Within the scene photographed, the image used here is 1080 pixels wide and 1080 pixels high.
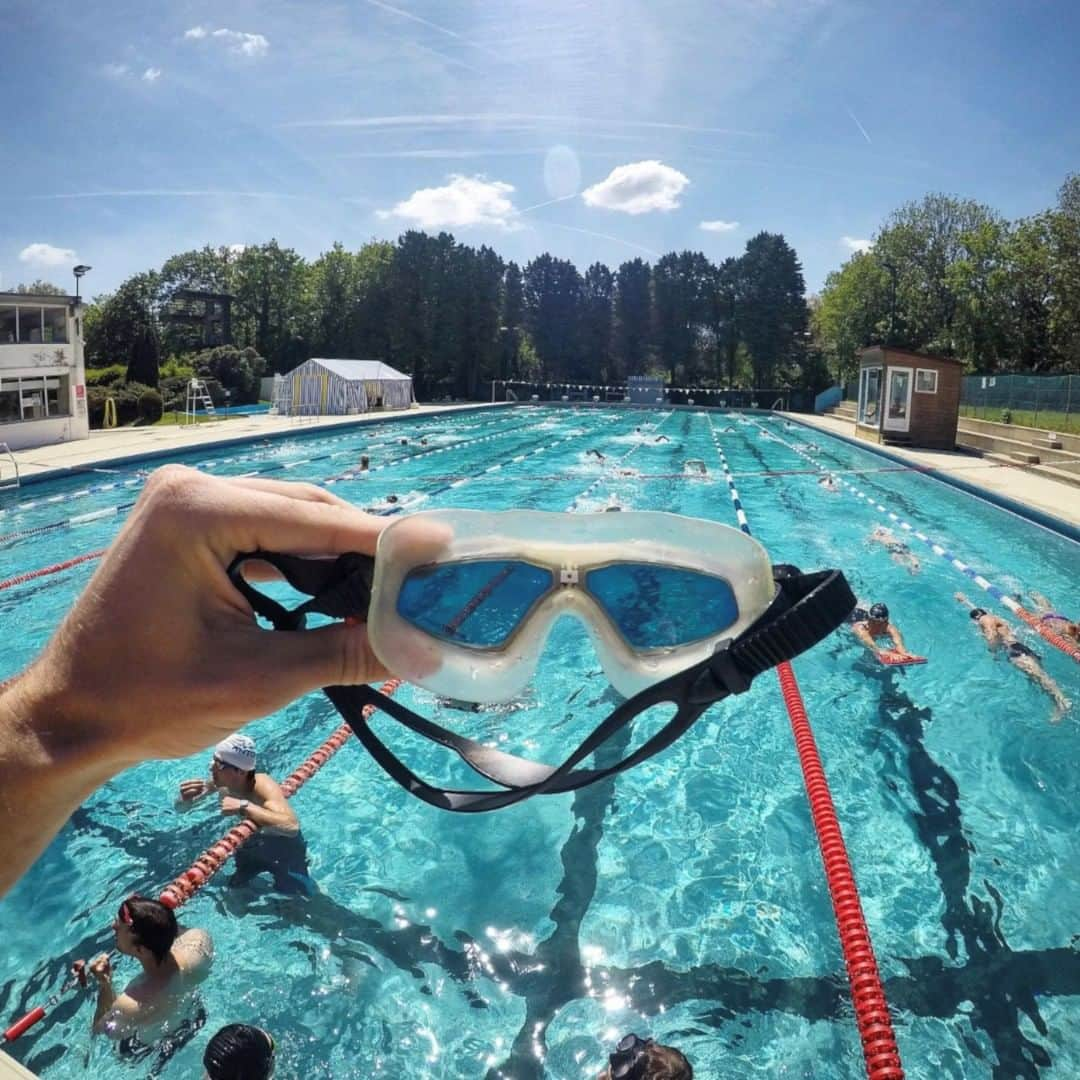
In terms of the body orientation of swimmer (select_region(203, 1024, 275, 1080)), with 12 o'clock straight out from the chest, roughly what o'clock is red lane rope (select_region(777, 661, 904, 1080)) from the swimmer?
The red lane rope is roughly at 3 o'clock from the swimmer.

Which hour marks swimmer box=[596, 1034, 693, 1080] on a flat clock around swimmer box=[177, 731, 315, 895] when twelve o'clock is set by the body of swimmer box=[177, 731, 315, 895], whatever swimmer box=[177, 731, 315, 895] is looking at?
swimmer box=[596, 1034, 693, 1080] is roughly at 8 o'clock from swimmer box=[177, 731, 315, 895].

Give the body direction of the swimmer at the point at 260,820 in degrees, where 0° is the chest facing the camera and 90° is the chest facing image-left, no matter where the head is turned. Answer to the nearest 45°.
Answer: approximately 90°

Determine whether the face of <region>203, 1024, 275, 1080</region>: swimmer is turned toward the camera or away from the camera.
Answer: away from the camera

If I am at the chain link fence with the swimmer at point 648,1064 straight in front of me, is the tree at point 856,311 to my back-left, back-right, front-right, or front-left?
back-right

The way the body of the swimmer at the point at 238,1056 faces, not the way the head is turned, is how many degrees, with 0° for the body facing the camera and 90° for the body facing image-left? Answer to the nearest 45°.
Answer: approximately 180°

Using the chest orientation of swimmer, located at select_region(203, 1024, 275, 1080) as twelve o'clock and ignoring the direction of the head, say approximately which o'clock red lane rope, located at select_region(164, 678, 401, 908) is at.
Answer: The red lane rope is roughly at 12 o'clock from the swimmer.

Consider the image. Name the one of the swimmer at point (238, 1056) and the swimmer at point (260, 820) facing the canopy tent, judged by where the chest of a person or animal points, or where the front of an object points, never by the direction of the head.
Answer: the swimmer at point (238, 1056)

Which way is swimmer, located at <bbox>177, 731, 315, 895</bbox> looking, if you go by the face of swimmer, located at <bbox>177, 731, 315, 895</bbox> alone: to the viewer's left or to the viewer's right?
to the viewer's left

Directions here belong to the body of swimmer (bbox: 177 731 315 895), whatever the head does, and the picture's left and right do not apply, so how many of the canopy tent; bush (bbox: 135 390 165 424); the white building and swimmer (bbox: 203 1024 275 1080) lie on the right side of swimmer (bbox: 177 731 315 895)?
3

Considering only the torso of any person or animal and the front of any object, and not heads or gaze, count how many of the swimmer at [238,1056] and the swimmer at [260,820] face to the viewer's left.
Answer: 1
